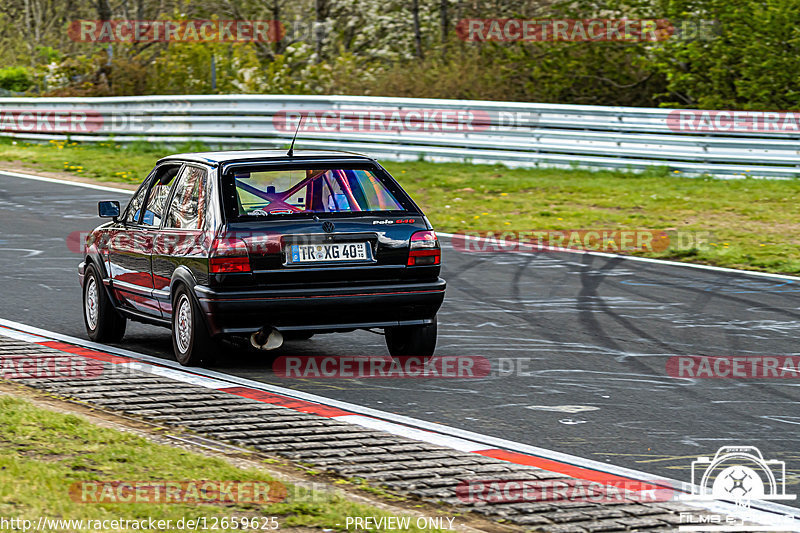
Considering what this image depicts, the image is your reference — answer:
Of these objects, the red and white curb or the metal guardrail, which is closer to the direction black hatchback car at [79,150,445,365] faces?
the metal guardrail

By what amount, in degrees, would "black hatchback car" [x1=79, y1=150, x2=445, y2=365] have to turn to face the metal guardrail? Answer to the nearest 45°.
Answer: approximately 45° to its right

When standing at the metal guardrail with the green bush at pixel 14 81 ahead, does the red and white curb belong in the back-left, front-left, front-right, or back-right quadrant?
back-left

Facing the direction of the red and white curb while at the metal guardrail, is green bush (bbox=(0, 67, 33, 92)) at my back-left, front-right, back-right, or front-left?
back-right

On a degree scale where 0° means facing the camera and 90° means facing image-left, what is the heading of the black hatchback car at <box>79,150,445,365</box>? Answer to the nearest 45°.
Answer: approximately 135°
